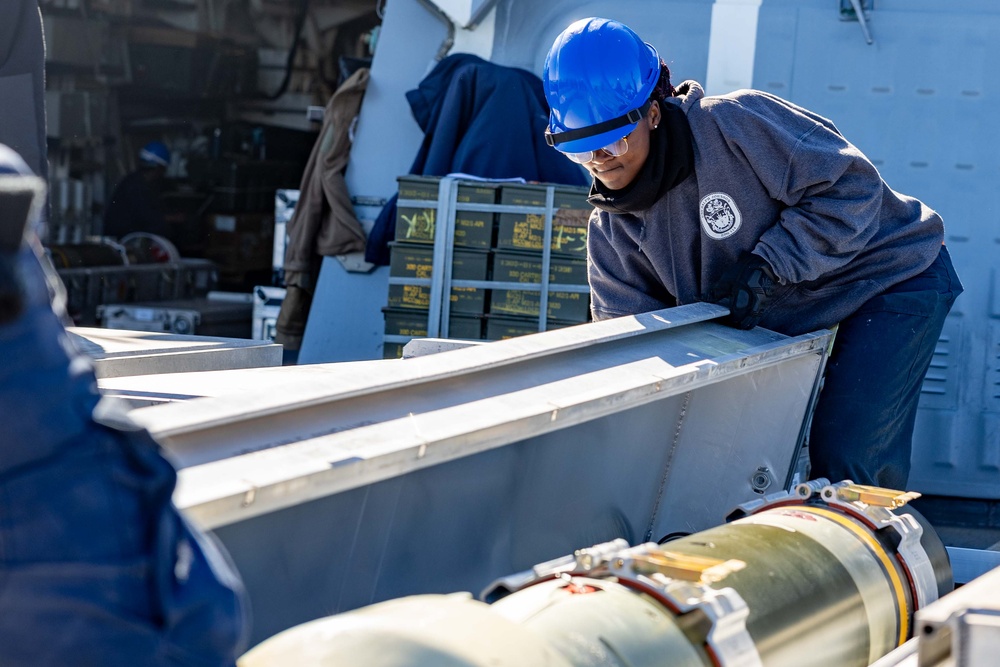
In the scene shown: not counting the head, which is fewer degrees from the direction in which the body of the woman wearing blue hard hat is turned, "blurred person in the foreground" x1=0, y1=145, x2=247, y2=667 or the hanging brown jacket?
the blurred person in the foreground

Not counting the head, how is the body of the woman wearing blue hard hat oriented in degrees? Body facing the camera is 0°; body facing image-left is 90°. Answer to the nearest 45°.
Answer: approximately 45°

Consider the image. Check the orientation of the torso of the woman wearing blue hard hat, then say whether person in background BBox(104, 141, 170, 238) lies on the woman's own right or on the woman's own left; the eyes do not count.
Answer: on the woman's own right

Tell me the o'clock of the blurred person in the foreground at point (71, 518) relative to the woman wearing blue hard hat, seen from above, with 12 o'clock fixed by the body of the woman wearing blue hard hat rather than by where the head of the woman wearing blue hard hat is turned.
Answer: The blurred person in the foreground is roughly at 11 o'clock from the woman wearing blue hard hat.

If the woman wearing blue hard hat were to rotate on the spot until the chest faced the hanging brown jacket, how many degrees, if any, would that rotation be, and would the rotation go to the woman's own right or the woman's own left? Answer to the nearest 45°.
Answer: approximately 90° to the woman's own right

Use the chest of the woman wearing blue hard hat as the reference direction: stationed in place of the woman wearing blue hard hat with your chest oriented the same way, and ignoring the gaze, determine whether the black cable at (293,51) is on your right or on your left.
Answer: on your right

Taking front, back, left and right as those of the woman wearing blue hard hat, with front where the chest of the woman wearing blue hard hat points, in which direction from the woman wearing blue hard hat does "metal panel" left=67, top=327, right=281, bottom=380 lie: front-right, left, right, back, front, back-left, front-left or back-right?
front-right

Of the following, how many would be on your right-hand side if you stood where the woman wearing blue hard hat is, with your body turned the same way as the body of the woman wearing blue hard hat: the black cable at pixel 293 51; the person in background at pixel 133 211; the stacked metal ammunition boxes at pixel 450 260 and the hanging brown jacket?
4

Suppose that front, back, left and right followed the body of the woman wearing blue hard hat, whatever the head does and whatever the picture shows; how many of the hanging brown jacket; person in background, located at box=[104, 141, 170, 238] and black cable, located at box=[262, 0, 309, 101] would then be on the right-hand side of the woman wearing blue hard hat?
3
